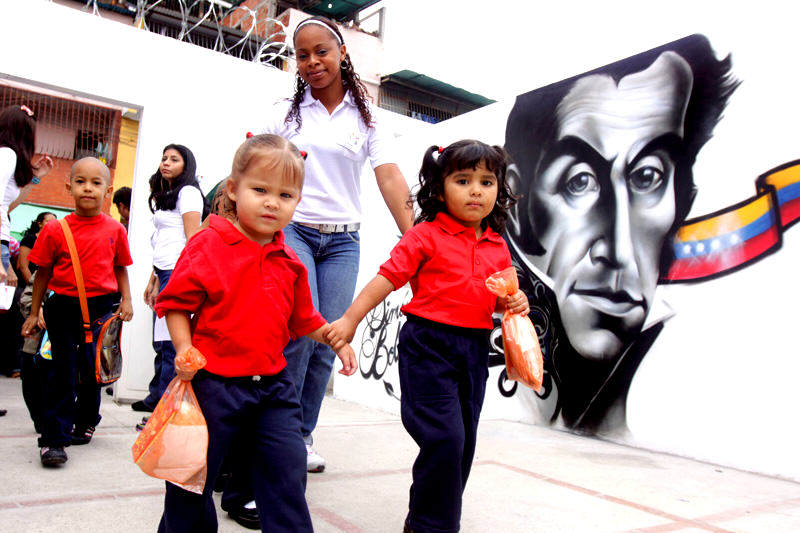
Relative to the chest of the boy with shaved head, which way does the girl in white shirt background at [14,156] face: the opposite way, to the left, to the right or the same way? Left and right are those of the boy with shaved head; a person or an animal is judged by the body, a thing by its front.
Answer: to the left

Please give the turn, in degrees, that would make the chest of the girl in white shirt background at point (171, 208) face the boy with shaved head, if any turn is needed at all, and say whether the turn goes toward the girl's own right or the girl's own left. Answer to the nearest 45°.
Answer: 0° — they already face them

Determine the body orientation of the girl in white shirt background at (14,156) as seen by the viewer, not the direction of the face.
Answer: to the viewer's right

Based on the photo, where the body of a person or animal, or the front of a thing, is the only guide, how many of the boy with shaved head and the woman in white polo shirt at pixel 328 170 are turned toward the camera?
2

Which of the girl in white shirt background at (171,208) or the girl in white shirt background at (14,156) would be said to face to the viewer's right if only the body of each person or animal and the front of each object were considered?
the girl in white shirt background at (14,156)

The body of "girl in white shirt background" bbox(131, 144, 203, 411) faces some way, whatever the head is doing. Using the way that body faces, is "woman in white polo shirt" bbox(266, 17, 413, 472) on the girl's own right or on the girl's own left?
on the girl's own left

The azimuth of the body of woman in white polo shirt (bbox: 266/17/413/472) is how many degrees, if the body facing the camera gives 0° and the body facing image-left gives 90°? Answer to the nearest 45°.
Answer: approximately 0°

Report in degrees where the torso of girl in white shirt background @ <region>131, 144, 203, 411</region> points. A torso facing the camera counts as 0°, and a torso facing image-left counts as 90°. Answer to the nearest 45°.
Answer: approximately 45°

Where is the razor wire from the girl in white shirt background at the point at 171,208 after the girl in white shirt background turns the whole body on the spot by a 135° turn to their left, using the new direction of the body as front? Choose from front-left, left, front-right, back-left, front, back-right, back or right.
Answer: left

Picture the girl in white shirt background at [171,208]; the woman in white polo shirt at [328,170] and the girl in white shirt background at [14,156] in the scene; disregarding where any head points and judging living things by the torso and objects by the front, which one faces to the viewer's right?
the girl in white shirt background at [14,156]
